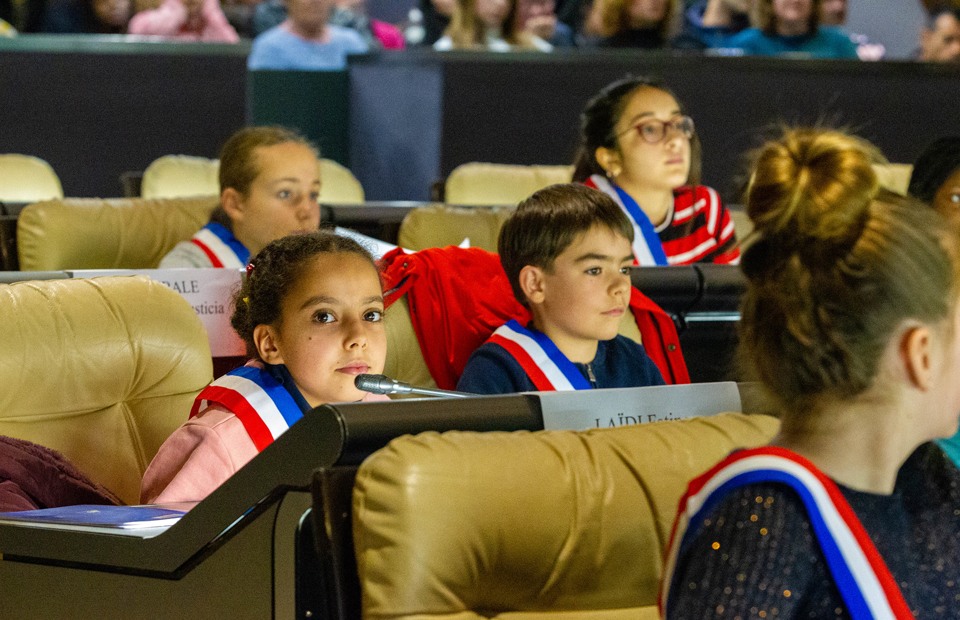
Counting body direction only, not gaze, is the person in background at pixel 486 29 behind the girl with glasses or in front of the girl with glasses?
behind

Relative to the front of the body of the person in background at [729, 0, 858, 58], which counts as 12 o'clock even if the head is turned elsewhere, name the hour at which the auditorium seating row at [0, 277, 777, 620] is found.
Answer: The auditorium seating row is roughly at 12 o'clock from the person in background.

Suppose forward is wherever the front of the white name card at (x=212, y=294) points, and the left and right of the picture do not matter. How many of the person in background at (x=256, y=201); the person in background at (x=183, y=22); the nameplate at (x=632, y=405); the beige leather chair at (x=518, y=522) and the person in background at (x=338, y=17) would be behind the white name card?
3

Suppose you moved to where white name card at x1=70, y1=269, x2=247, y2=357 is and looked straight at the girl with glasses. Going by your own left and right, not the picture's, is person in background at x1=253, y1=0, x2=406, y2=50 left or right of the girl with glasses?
left

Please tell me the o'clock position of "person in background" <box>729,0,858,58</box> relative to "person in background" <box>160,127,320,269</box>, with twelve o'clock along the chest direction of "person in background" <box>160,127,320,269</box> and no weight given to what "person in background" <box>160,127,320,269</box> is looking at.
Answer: "person in background" <box>729,0,858,58</box> is roughly at 9 o'clock from "person in background" <box>160,127,320,269</box>.

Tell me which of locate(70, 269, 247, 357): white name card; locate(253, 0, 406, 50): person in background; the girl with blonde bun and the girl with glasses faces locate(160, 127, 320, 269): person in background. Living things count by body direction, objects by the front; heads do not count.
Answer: locate(253, 0, 406, 50): person in background

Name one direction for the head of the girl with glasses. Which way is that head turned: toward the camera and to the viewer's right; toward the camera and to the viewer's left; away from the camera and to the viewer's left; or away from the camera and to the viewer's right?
toward the camera and to the viewer's right

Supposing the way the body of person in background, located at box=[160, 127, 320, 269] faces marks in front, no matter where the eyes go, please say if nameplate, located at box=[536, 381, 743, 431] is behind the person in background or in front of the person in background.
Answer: in front

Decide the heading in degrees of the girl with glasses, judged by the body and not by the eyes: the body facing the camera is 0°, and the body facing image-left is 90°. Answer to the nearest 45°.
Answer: approximately 315°

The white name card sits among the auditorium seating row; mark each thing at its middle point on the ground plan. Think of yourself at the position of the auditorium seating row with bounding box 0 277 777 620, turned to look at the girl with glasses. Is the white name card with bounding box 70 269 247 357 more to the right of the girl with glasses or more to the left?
left

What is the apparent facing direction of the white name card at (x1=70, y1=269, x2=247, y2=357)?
toward the camera

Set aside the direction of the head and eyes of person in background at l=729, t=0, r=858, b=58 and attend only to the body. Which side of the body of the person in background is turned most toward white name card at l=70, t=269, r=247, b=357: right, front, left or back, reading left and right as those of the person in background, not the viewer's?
front

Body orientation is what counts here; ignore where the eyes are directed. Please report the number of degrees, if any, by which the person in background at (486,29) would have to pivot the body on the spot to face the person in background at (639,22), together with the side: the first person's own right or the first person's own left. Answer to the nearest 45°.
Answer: approximately 90° to the first person's own left
